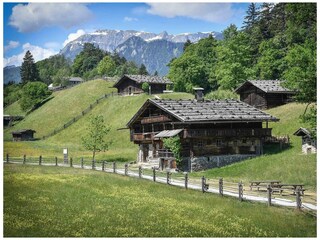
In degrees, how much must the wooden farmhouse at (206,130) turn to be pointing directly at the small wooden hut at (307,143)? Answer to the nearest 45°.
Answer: approximately 135° to its left

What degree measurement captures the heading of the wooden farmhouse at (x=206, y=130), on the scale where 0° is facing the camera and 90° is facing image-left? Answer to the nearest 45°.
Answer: approximately 45°
